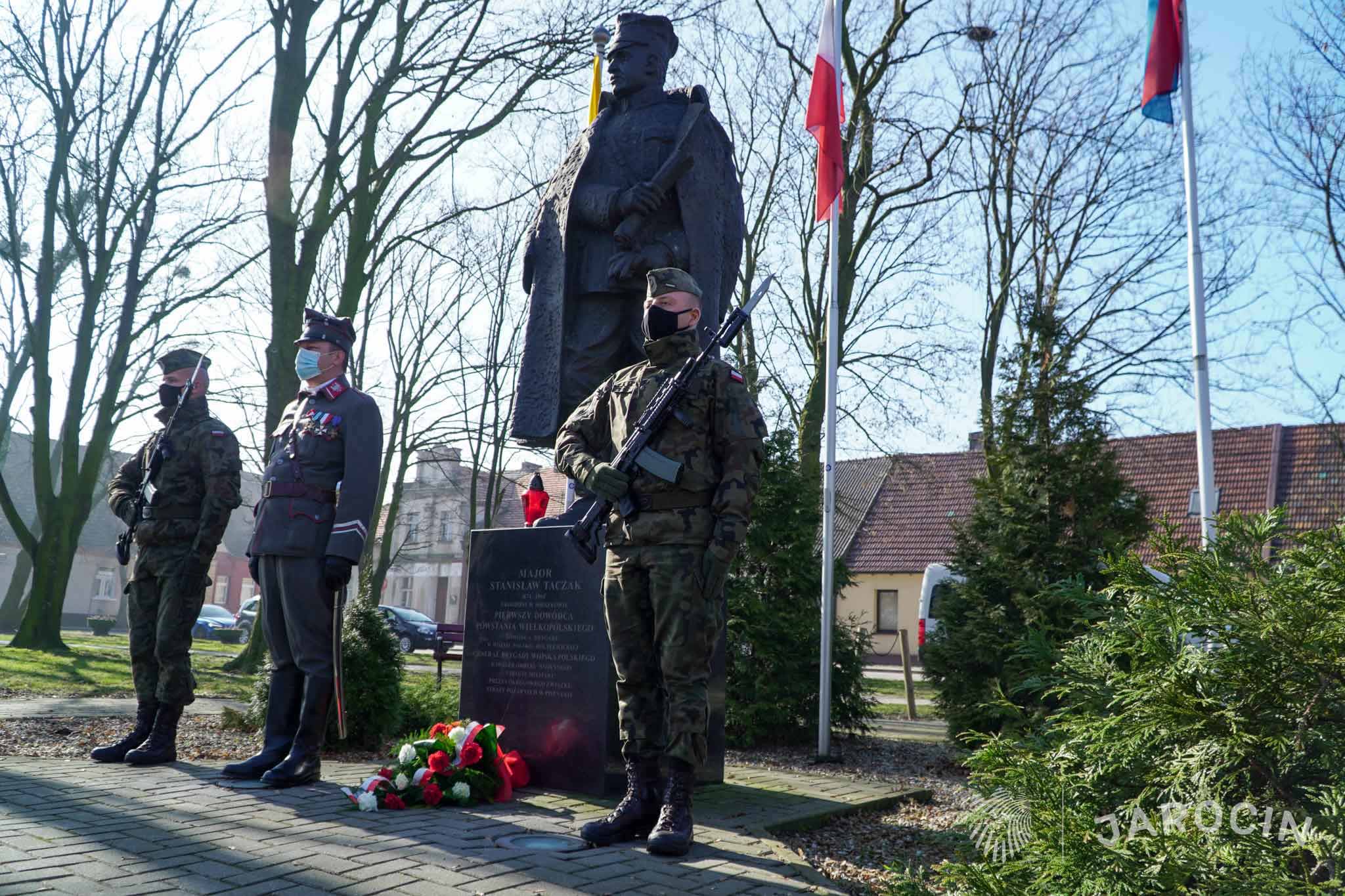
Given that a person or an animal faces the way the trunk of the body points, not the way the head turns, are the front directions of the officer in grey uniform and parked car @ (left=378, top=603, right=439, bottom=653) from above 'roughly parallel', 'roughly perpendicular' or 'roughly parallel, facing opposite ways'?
roughly perpendicular

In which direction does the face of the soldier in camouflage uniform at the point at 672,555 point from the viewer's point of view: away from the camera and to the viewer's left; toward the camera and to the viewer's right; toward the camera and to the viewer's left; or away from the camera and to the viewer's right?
toward the camera and to the viewer's left

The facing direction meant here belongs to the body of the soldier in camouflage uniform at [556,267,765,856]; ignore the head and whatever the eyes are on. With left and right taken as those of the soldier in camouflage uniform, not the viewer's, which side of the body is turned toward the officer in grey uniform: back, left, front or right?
right

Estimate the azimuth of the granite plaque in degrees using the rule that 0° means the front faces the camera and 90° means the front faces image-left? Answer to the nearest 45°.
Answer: approximately 45°

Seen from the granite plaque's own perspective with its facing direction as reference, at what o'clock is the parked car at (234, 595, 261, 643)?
The parked car is roughly at 4 o'clock from the granite plaque.

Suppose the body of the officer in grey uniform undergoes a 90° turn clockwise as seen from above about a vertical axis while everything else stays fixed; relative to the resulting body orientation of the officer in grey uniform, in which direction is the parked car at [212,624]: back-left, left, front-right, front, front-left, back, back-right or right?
front-right

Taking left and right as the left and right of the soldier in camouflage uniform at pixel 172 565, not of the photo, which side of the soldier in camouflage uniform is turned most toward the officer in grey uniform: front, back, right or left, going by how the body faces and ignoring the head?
left
